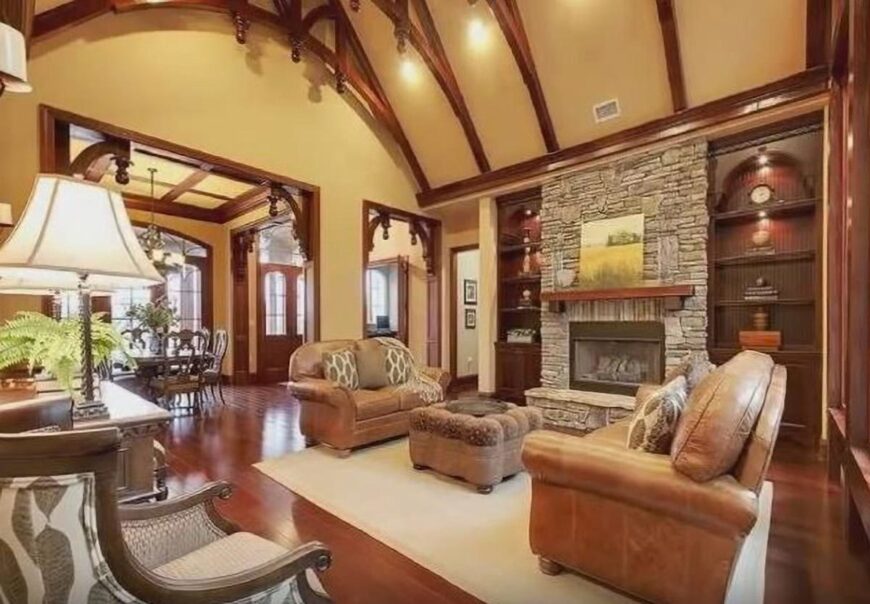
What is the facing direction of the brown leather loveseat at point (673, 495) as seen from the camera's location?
facing away from the viewer and to the left of the viewer

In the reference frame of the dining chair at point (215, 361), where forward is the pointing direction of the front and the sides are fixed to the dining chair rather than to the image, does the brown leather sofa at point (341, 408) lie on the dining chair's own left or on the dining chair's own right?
on the dining chair's own left

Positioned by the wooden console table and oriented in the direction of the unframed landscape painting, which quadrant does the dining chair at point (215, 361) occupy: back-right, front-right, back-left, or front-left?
front-left

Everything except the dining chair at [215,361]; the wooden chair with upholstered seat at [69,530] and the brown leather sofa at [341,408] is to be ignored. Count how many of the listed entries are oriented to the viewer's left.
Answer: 1

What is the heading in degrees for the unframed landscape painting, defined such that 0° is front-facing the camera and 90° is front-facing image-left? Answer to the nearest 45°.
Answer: approximately 45°

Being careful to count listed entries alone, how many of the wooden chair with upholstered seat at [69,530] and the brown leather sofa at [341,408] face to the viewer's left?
0

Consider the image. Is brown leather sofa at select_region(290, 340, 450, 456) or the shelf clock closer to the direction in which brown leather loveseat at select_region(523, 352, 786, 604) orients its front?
the brown leather sofa

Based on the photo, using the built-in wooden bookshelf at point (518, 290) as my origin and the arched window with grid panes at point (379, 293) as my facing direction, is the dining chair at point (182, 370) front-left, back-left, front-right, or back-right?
front-left

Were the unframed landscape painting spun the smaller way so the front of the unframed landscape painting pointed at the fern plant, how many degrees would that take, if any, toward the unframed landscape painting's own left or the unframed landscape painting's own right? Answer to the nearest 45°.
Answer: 0° — it already faces it

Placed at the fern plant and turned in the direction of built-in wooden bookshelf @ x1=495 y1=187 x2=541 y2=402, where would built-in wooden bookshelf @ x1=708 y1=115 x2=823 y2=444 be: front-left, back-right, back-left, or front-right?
front-right

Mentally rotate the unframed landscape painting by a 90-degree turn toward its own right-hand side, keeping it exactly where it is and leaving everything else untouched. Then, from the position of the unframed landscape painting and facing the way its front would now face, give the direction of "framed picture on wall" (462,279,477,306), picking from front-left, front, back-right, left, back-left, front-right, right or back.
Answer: front

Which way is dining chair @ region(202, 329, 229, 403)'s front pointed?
to the viewer's left

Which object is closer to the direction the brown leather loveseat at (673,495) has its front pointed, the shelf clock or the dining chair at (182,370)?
the dining chair

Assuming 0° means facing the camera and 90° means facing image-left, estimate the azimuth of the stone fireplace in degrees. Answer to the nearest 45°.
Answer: approximately 45°

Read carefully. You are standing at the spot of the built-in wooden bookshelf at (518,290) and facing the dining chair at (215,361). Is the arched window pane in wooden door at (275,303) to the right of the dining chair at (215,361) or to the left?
right

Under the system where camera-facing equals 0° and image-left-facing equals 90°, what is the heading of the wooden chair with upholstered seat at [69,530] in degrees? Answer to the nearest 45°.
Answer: approximately 225°

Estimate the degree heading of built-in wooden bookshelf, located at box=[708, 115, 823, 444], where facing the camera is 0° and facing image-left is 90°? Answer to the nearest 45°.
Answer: approximately 45°

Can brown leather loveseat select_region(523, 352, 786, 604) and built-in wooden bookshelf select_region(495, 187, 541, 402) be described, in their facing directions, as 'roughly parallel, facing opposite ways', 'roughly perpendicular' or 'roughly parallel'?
roughly perpendicular

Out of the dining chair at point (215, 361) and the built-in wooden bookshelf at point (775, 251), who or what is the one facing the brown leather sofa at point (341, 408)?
the built-in wooden bookshelf

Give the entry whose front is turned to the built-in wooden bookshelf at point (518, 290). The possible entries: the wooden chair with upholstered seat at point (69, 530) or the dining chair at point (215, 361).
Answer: the wooden chair with upholstered seat

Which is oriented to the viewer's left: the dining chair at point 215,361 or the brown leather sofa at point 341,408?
the dining chair

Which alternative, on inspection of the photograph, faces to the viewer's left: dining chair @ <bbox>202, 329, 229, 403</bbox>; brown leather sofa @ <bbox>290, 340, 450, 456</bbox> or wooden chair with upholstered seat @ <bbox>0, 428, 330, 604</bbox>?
the dining chair
